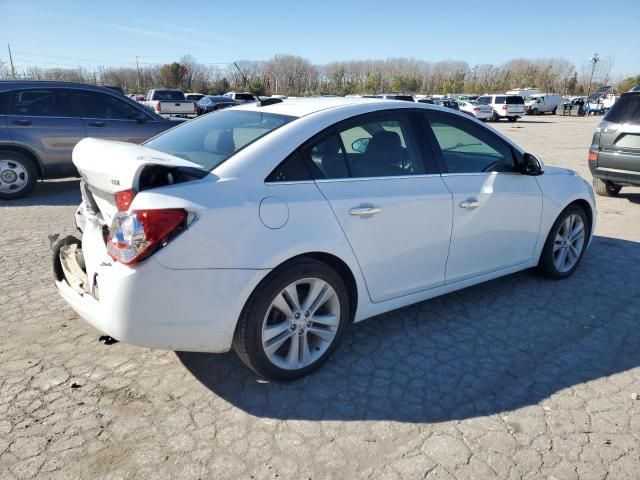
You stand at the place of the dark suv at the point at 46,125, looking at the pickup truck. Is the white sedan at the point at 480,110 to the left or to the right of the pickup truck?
right

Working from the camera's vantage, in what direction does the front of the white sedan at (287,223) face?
facing away from the viewer and to the right of the viewer

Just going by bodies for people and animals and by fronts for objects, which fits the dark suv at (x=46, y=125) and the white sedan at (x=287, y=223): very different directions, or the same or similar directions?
same or similar directions

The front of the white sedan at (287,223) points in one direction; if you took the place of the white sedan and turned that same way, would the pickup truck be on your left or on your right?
on your left

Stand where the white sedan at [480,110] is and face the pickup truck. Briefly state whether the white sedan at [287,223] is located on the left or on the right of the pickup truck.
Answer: left

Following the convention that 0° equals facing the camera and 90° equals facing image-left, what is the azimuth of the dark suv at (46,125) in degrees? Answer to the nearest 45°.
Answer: approximately 270°

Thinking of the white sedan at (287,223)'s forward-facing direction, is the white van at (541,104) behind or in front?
in front

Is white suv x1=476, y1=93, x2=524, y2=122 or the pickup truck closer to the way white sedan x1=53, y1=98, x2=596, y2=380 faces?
the white suv

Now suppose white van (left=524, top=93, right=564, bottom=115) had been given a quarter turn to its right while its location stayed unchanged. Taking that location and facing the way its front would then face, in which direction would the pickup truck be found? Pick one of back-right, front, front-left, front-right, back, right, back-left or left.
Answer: left

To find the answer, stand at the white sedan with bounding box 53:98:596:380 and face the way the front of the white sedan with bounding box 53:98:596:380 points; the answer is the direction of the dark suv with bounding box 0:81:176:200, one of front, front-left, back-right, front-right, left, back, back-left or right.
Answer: left

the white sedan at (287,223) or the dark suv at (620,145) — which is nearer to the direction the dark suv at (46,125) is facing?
the dark suv

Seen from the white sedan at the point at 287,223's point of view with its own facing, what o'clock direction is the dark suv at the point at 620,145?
The dark suv is roughly at 12 o'clock from the white sedan.
